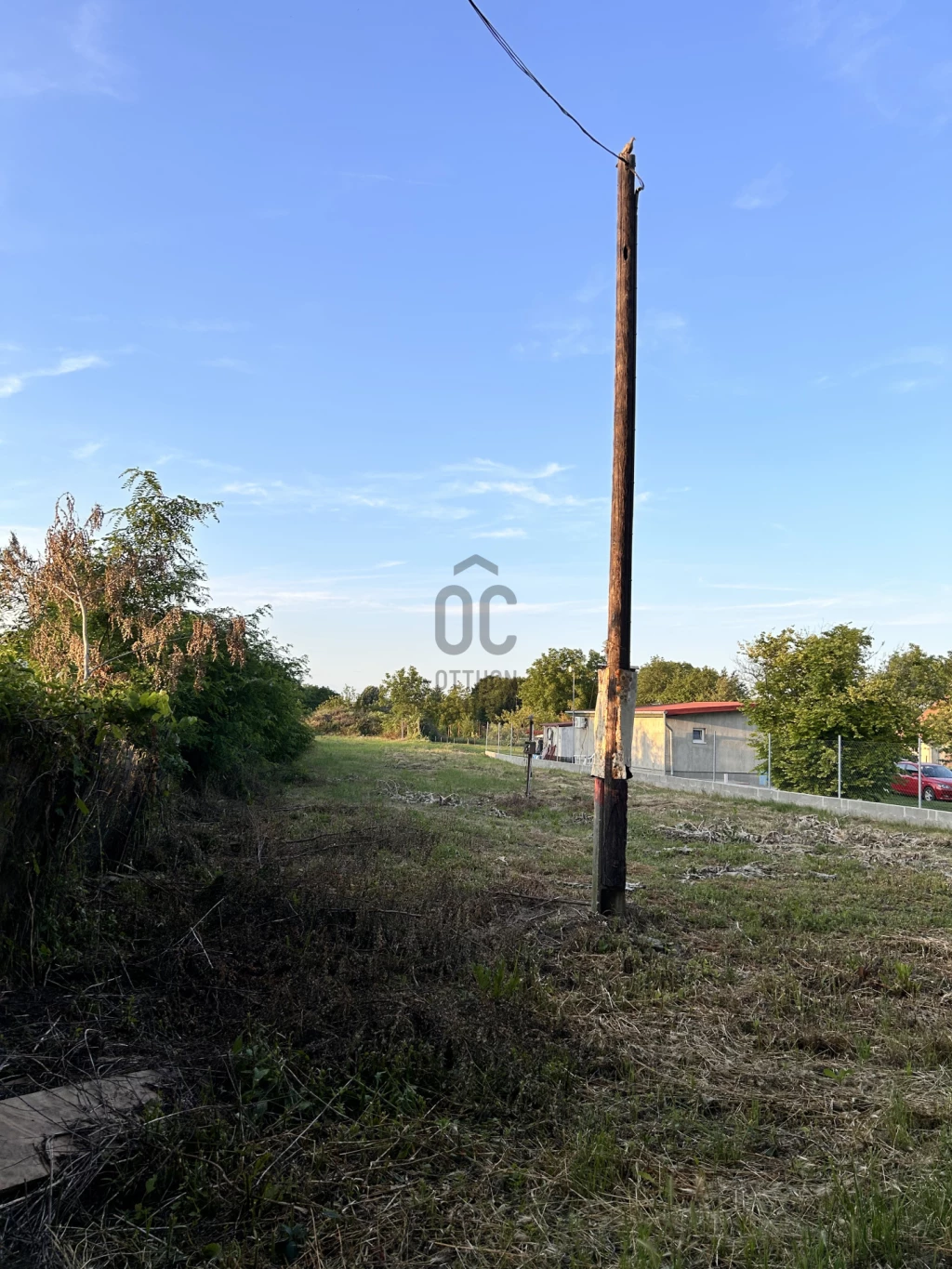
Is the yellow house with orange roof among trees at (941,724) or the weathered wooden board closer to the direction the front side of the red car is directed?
the weathered wooden board

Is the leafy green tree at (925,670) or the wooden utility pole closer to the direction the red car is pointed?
the wooden utility pole
